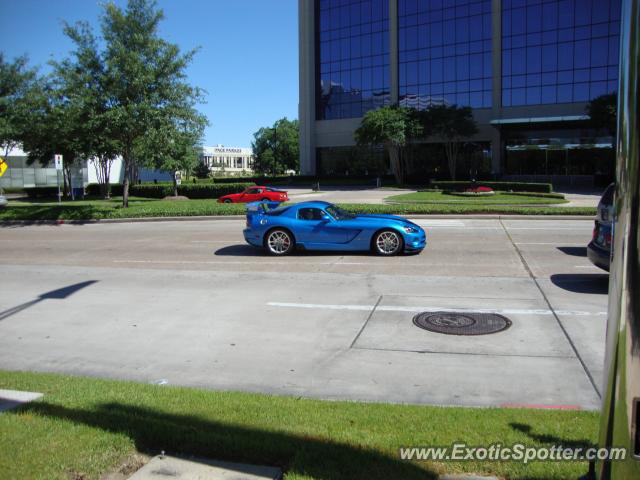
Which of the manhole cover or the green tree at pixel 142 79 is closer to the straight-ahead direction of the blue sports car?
the manhole cover

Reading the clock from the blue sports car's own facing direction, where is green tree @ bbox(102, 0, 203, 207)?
The green tree is roughly at 8 o'clock from the blue sports car.

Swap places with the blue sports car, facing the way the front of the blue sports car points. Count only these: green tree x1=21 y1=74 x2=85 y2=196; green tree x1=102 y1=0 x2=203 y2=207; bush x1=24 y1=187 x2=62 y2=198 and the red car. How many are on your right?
0

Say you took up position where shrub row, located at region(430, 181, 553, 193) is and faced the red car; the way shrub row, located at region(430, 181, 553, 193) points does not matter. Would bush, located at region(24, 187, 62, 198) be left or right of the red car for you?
right

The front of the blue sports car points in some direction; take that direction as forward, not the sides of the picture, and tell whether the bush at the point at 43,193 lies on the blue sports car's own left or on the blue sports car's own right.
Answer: on the blue sports car's own left

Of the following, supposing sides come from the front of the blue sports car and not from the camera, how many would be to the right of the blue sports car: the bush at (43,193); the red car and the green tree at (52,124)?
0

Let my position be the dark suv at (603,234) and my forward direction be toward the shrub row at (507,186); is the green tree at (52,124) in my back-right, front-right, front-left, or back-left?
front-left

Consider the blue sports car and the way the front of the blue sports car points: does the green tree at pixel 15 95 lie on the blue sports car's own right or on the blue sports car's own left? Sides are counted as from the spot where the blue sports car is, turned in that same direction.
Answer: on the blue sports car's own left

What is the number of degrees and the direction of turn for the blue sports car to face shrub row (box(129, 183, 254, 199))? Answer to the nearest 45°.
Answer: approximately 90° to its left

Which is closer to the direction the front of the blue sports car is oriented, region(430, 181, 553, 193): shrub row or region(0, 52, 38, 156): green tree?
the shrub row

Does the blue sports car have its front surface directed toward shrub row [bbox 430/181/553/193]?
no

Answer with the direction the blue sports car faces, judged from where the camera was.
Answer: facing to the right of the viewer

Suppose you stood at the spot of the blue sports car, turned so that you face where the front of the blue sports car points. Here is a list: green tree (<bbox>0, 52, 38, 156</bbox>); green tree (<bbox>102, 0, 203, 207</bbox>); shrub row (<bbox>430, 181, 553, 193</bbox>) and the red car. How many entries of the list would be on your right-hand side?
0

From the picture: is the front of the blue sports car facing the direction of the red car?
no
